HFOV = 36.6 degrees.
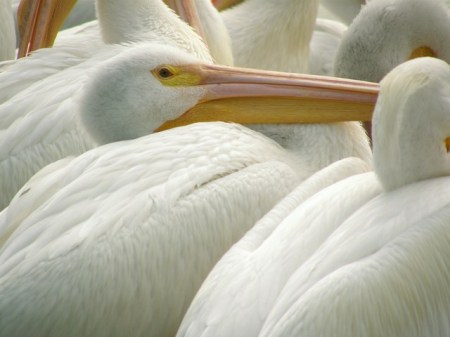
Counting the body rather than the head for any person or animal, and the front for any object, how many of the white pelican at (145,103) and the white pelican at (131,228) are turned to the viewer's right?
2

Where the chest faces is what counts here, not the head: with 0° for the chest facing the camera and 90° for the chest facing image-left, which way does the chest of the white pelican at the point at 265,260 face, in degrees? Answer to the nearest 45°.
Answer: approximately 270°

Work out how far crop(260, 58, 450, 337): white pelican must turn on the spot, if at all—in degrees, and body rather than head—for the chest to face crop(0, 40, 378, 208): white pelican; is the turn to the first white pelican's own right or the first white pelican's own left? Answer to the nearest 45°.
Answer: approximately 135° to the first white pelican's own left

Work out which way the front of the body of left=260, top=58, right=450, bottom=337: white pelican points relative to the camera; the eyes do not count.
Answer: to the viewer's right

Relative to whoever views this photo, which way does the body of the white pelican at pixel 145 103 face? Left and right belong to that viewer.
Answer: facing to the right of the viewer

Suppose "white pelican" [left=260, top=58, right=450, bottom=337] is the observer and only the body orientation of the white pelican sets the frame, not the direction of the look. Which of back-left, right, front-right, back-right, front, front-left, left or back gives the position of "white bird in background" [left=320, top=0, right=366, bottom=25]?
left

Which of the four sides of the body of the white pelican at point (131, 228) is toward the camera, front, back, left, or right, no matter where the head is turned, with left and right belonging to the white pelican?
right
